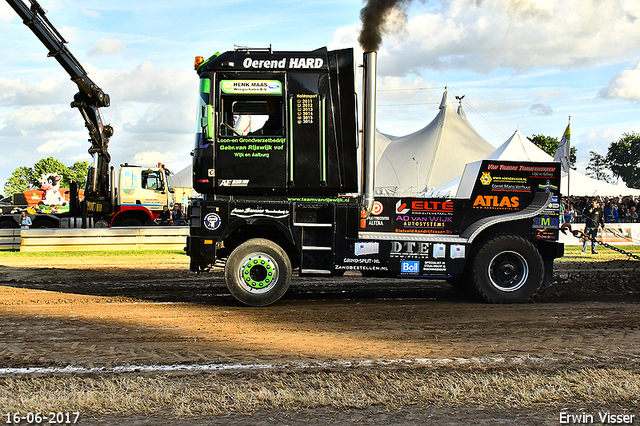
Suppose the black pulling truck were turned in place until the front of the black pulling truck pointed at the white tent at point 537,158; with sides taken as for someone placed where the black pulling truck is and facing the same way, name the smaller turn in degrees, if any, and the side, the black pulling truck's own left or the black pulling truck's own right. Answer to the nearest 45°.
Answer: approximately 135° to the black pulling truck's own right

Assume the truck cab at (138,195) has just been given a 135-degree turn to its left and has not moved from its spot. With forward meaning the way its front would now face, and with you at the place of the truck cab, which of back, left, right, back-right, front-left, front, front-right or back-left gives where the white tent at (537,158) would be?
back-right

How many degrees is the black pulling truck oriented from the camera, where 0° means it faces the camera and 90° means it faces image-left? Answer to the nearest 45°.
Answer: approximately 90°

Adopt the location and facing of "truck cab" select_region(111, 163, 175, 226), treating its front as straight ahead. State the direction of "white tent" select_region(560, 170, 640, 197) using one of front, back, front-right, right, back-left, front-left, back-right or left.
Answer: front

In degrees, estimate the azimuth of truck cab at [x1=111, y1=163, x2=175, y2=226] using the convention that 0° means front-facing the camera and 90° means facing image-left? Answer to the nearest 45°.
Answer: approximately 270°

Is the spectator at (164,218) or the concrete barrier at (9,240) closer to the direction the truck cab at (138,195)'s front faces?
the spectator

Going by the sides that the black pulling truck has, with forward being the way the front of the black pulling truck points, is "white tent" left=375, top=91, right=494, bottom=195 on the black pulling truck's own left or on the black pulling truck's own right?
on the black pulling truck's own right

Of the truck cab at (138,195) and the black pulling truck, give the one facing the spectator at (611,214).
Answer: the truck cab

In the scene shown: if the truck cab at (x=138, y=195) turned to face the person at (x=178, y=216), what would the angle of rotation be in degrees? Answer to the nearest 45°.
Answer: approximately 45° to its right

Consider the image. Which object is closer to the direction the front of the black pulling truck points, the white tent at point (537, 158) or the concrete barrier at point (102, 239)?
the concrete barrier

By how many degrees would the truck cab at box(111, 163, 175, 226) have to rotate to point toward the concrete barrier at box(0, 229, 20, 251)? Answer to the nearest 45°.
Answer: approximately 180°

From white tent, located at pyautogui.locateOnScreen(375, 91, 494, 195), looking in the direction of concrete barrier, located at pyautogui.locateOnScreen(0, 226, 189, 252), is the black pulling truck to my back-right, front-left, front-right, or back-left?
front-left

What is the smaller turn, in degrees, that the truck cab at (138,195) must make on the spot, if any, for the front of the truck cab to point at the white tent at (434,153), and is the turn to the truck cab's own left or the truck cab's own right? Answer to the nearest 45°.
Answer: approximately 45° to the truck cab's own left

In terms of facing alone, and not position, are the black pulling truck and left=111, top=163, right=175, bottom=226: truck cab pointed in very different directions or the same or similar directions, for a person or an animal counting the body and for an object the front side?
very different directions

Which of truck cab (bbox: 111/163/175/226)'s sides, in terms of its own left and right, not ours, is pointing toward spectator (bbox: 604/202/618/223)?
front
